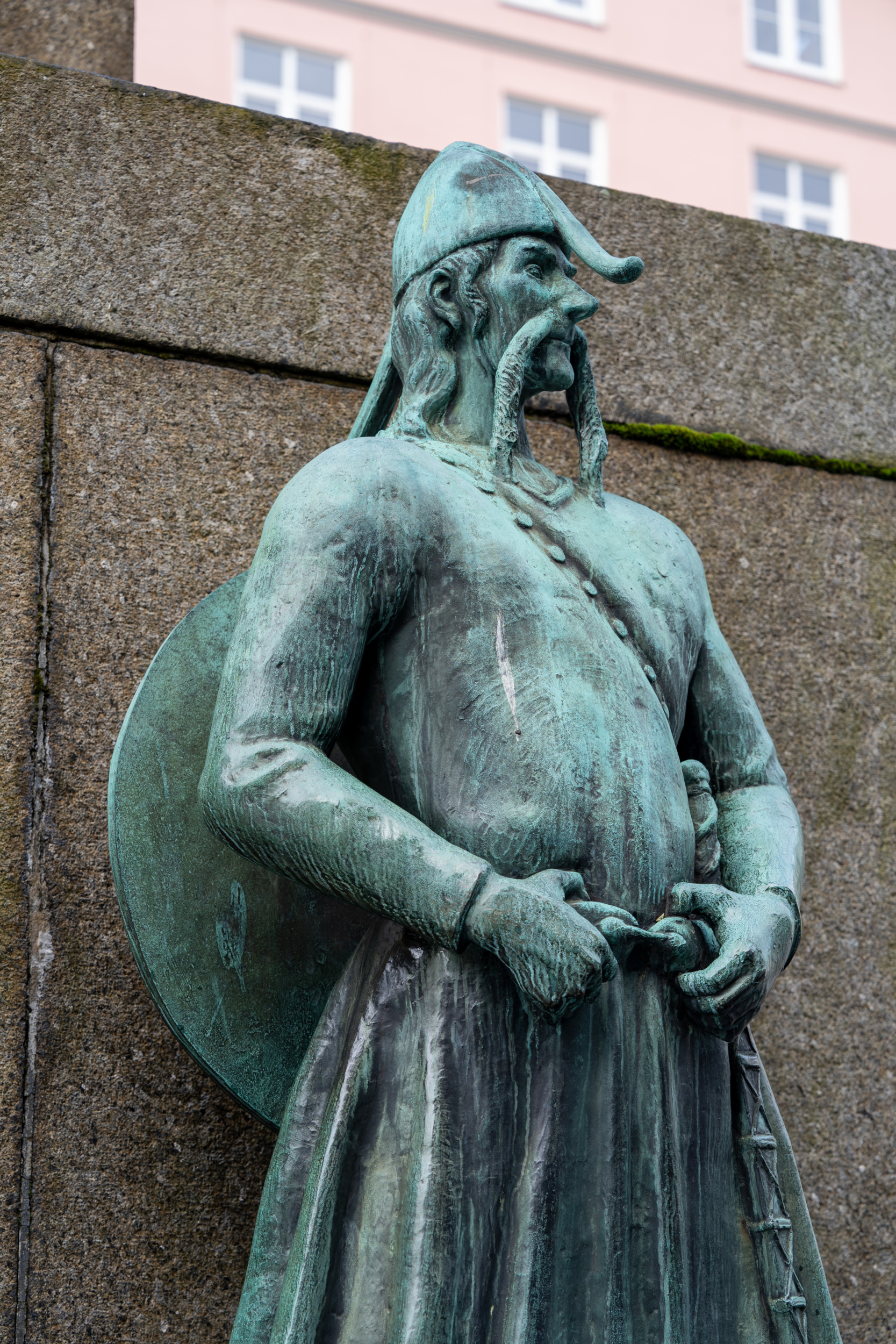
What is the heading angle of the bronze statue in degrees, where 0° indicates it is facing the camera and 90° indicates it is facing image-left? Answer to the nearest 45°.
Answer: approximately 315°
